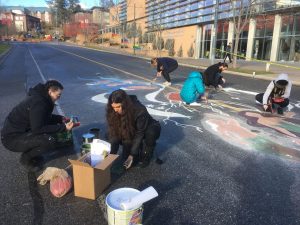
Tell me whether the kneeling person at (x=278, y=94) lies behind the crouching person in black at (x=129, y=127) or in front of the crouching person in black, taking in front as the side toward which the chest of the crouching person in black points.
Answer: behind

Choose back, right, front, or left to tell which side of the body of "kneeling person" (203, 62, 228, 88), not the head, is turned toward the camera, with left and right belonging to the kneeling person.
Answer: right

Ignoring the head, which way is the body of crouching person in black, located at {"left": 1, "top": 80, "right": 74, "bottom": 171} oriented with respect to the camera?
to the viewer's right

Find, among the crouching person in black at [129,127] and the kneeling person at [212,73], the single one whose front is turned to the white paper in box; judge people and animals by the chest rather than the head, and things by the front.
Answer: the crouching person in black

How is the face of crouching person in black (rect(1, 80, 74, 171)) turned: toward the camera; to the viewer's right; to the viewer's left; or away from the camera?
to the viewer's right

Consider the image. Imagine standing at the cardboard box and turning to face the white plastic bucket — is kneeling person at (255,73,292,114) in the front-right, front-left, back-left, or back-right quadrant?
back-left

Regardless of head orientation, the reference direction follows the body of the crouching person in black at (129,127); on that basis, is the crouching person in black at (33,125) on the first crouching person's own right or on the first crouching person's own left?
on the first crouching person's own right

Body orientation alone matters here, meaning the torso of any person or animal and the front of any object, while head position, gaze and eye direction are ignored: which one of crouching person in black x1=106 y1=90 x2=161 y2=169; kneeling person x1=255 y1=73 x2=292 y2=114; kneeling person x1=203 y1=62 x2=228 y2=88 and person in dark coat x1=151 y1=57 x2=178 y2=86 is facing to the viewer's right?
kneeling person x1=203 y1=62 x2=228 y2=88

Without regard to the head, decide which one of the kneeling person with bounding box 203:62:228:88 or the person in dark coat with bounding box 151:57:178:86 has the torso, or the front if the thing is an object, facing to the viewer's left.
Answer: the person in dark coat

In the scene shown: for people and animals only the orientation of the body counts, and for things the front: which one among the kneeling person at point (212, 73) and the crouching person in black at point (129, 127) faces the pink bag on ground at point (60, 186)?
the crouching person in black

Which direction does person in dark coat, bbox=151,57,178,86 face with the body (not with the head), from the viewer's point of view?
to the viewer's left
